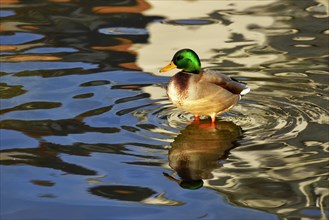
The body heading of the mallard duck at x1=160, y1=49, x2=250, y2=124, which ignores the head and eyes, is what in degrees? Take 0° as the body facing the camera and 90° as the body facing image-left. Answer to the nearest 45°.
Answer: approximately 45°
